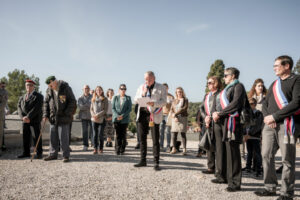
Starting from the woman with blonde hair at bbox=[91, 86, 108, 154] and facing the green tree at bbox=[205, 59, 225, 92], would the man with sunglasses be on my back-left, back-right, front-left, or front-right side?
back-right

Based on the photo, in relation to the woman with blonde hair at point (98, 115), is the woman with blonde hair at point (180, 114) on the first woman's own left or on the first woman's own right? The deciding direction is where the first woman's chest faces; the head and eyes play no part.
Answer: on the first woman's own left

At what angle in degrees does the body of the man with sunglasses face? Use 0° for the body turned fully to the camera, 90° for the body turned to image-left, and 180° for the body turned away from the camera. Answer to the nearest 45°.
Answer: approximately 90°

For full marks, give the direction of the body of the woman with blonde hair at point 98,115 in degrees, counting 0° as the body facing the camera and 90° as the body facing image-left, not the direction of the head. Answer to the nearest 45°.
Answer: approximately 0°

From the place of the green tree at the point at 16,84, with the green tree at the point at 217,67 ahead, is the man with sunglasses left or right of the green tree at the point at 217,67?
right

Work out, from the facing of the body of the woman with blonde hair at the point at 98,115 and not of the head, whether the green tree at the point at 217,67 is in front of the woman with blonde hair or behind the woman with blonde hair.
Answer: behind

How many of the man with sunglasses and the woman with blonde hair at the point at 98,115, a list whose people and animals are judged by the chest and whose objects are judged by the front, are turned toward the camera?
1

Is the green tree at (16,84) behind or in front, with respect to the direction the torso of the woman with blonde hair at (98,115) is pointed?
behind

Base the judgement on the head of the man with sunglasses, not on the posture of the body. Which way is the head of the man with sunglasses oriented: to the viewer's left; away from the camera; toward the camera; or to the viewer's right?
to the viewer's left

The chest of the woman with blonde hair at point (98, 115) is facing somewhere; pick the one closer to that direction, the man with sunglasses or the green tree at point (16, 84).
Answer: the man with sunglasses

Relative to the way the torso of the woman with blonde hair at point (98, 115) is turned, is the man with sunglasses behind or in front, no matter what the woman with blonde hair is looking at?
in front
